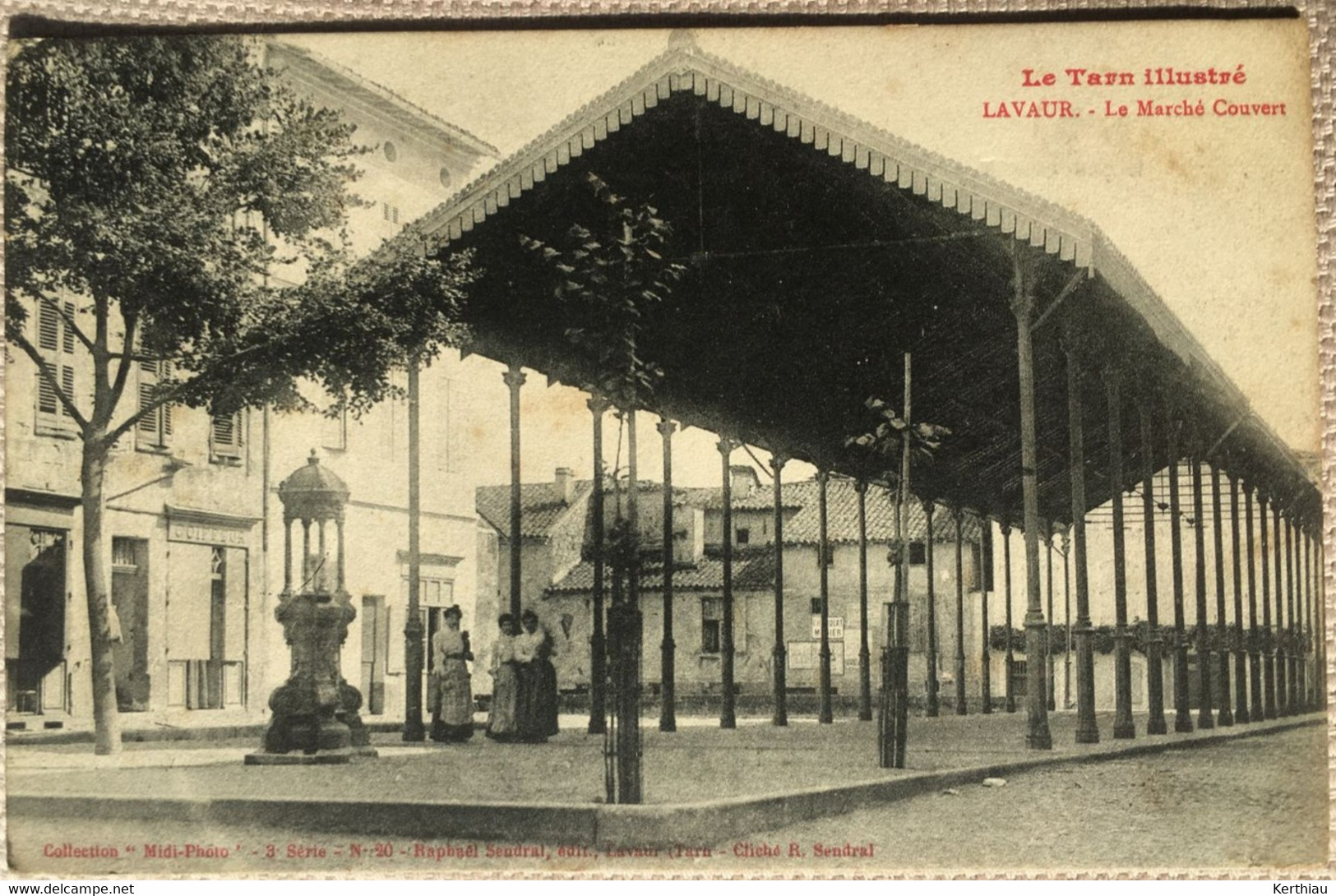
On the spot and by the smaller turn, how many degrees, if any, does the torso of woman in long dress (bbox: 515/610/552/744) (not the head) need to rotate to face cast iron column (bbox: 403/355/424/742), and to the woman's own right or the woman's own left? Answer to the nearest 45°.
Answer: approximately 45° to the woman's own right

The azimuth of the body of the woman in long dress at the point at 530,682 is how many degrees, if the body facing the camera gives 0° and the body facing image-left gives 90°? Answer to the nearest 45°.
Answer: approximately 0°

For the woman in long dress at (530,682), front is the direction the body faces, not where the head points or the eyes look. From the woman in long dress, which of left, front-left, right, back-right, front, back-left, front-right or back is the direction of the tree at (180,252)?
front-right

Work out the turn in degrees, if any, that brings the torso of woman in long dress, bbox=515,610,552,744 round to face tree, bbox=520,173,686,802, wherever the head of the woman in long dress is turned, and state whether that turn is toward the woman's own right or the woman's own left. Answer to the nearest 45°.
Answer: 0° — they already face it
